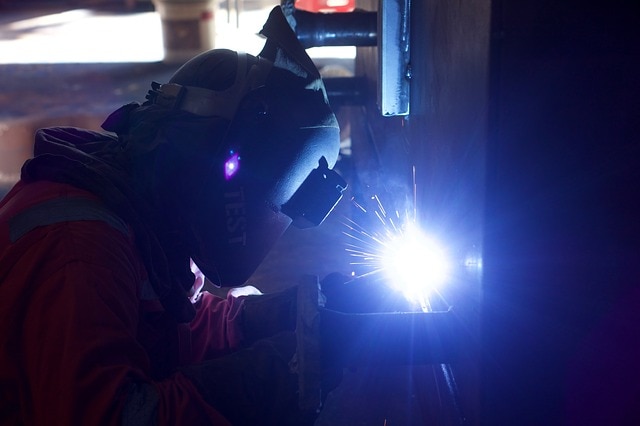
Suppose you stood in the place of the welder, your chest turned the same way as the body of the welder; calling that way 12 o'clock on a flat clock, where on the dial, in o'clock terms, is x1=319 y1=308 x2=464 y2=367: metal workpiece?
The metal workpiece is roughly at 1 o'clock from the welder.

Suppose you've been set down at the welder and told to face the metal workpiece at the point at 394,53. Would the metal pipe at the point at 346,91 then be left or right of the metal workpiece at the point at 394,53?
left

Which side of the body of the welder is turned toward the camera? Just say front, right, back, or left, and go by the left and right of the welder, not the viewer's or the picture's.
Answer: right
